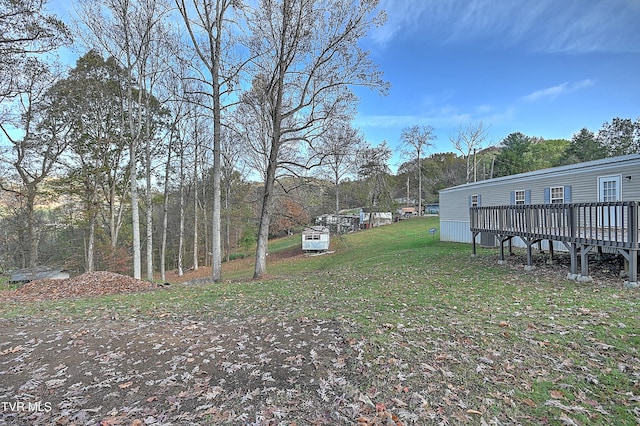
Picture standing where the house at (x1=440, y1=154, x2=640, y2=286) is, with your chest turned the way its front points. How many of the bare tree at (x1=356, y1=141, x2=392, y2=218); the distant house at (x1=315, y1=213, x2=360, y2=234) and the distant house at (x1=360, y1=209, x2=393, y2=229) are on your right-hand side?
3

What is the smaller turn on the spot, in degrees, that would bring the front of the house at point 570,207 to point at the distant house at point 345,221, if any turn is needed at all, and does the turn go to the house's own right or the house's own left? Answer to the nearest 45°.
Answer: approximately 90° to the house's own right

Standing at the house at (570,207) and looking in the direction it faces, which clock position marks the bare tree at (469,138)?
The bare tree is roughly at 4 o'clock from the house.

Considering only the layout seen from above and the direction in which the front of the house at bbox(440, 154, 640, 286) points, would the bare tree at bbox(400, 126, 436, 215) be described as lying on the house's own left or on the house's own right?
on the house's own right

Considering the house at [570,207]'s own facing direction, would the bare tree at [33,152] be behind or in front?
in front

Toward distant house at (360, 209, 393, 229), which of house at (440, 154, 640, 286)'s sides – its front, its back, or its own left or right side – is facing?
right

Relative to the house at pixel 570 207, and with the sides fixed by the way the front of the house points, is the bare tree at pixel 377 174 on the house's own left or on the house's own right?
on the house's own right

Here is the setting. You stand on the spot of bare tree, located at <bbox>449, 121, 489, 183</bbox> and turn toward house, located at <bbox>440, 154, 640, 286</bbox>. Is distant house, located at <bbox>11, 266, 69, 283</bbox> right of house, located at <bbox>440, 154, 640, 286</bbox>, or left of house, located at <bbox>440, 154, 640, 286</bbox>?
right

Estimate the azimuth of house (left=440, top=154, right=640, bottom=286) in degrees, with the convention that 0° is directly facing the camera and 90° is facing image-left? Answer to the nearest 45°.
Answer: approximately 45°

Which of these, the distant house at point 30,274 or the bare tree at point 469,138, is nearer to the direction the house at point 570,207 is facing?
the distant house

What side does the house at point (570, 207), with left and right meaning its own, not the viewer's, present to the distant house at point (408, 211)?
right
